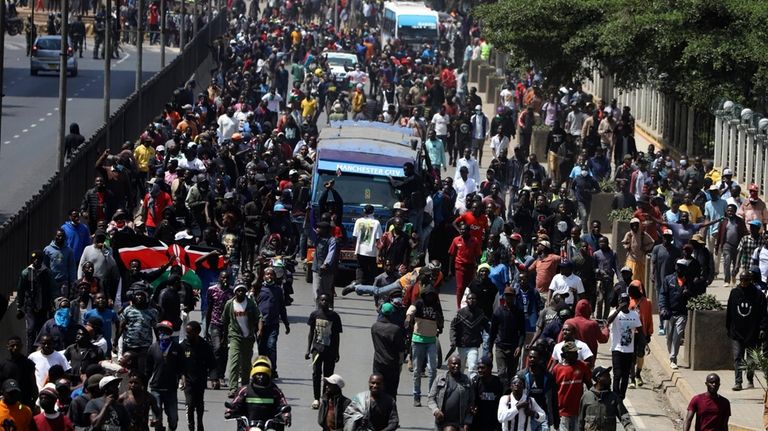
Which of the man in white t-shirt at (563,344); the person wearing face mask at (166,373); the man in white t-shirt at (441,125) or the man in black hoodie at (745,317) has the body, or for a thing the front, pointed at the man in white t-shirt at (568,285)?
the man in white t-shirt at (441,125)

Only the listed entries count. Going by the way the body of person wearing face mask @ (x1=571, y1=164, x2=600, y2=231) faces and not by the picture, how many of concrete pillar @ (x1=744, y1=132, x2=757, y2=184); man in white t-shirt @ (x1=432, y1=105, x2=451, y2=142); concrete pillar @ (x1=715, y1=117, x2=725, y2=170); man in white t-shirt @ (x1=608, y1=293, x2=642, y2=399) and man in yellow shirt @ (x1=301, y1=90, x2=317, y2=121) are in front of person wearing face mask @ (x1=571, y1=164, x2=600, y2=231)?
1

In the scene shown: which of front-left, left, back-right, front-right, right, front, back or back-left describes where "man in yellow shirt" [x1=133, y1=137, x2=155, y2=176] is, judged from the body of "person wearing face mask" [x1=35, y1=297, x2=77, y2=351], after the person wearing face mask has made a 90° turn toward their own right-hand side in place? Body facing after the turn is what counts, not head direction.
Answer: right

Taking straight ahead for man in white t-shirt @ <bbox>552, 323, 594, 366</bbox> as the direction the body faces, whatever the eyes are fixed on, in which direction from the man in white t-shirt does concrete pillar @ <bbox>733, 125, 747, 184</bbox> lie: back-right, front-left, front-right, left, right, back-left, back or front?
back

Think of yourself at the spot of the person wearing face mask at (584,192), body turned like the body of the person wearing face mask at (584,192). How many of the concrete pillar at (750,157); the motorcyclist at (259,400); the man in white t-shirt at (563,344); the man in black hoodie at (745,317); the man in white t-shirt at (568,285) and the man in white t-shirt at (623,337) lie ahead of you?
5

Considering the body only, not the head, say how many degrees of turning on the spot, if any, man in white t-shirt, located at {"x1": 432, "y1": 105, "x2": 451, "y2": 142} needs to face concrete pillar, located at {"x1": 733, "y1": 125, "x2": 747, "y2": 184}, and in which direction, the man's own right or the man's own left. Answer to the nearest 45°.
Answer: approximately 45° to the man's own left

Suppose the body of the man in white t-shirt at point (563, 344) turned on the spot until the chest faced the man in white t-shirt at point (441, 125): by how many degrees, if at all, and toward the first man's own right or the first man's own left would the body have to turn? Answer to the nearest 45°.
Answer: approximately 180°

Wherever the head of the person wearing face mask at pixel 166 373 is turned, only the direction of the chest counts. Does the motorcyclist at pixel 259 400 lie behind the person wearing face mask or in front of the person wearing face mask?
in front

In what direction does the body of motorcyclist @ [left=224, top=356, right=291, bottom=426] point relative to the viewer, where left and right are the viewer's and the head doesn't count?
facing the viewer

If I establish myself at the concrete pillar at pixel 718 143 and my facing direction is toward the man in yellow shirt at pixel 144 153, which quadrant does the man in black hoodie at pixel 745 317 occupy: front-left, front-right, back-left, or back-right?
front-left

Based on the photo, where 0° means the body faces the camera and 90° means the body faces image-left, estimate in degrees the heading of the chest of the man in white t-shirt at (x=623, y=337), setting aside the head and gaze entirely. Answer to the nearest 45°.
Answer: approximately 0°

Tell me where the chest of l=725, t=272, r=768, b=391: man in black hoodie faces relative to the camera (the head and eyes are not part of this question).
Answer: toward the camera

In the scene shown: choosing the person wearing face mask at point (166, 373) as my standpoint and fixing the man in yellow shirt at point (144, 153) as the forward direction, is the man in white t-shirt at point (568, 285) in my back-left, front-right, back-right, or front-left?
front-right
